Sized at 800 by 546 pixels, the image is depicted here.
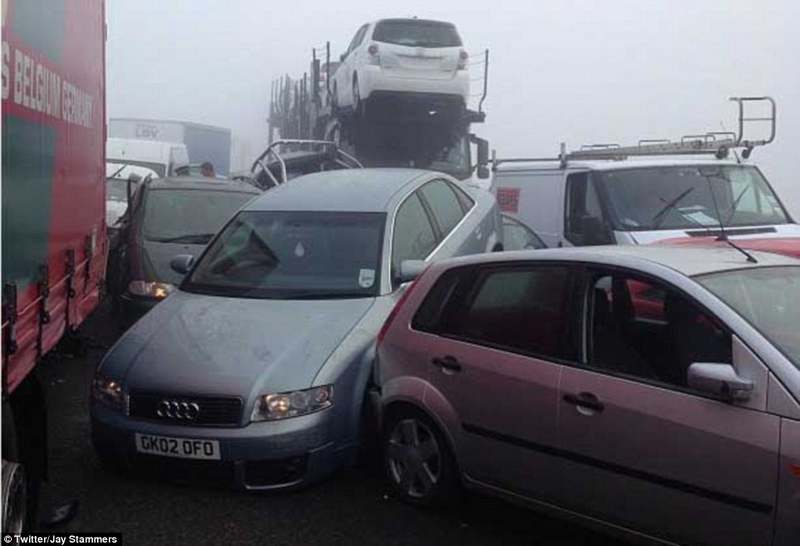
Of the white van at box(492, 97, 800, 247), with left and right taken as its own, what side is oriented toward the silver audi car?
right

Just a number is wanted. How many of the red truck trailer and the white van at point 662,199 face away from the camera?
0

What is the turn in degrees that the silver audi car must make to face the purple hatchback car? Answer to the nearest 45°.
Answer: approximately 90° to its left

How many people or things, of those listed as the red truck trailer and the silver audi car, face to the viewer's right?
0

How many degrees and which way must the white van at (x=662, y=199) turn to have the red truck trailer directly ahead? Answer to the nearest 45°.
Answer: approximately 90° to its right

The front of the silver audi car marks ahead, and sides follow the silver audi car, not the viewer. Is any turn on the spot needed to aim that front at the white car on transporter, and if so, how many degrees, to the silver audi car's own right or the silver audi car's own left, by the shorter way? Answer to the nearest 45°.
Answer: approximately 135° to the silver audi car's own right

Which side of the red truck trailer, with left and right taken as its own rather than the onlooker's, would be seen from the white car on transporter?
back

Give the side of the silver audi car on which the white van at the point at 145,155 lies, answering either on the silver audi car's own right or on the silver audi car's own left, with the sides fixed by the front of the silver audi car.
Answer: on the silver audi car's own right

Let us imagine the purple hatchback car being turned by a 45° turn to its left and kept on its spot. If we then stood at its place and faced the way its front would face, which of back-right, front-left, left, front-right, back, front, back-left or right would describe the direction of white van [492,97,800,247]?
left

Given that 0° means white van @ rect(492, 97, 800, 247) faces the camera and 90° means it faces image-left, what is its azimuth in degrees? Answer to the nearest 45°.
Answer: approximately 315°

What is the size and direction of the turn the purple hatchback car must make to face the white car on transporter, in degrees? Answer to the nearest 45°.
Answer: approximately 135° to its left
